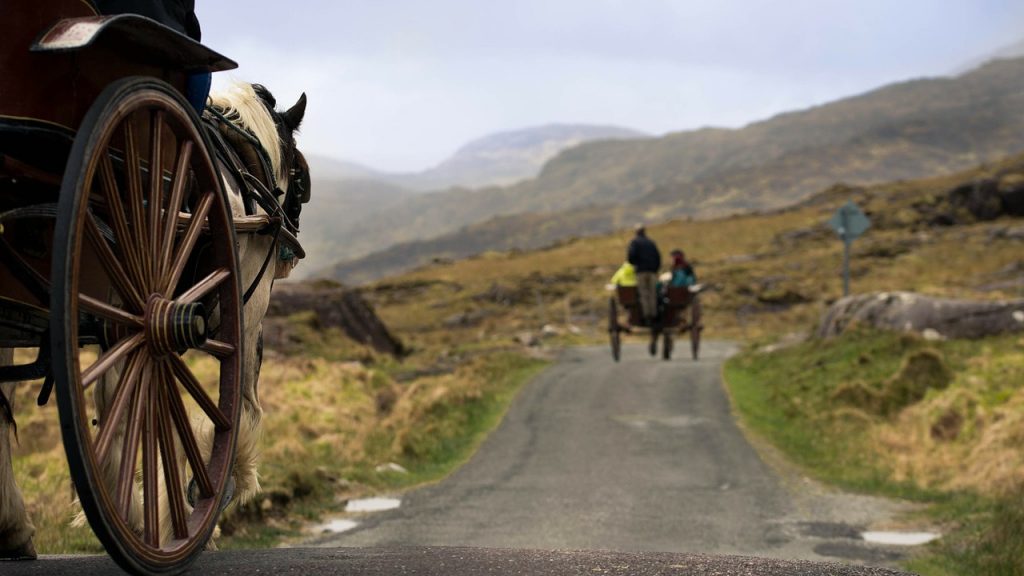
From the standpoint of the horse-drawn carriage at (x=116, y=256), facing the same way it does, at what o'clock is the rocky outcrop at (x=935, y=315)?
The rocky outcrop is roughly at 12 o'clock from the horse-drawn carriage.

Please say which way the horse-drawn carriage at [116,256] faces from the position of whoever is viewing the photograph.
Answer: facing away from the viewer and to the right of the viewer

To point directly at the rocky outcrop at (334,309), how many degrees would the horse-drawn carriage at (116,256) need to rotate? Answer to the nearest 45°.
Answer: approximately 45° to its left

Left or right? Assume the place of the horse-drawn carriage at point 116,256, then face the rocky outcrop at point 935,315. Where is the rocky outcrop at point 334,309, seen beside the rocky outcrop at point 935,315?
left

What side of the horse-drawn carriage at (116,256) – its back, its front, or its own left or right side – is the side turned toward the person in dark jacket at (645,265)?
front

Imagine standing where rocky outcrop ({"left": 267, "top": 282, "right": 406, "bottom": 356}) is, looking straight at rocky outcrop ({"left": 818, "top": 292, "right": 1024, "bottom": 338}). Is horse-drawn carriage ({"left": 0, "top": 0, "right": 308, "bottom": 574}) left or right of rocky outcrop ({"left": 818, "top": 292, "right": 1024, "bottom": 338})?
right
